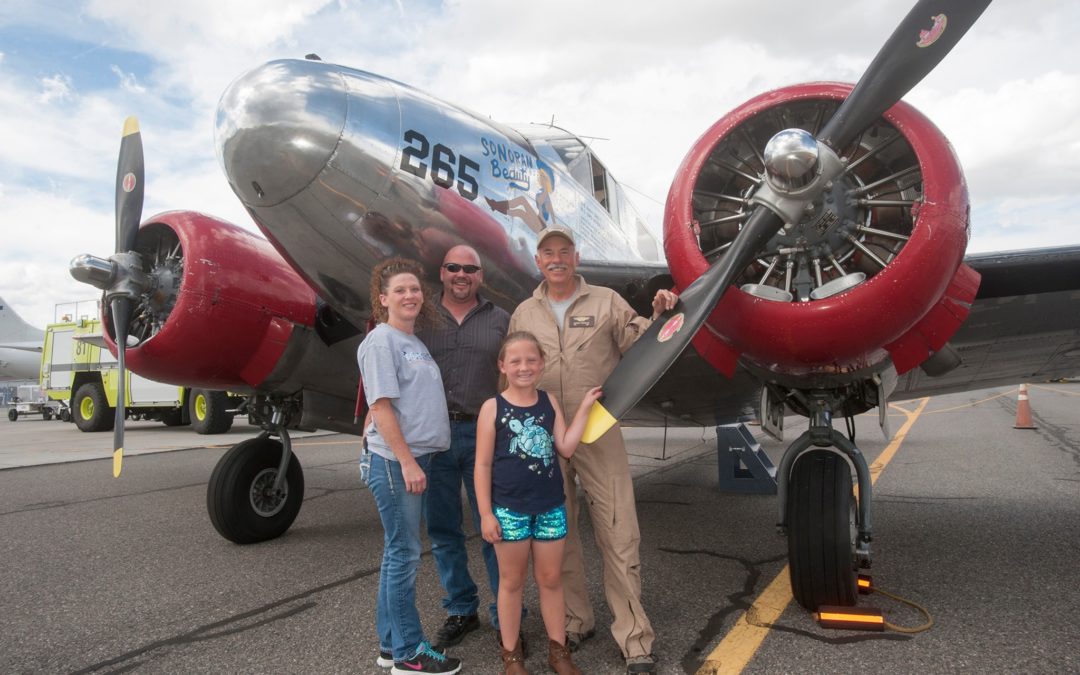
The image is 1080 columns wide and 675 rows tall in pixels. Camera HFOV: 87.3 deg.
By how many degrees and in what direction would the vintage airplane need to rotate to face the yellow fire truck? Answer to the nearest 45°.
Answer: approximately 90° to its right

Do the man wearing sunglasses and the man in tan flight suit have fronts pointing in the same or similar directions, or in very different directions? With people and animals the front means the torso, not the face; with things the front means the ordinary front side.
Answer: same or similar directions

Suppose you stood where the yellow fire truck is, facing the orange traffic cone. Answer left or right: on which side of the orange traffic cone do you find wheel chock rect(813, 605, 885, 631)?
right

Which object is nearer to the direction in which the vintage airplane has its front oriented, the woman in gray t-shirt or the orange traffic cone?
the woman in gray t-shirt

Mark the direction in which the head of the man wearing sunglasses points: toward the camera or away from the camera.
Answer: toward the camera

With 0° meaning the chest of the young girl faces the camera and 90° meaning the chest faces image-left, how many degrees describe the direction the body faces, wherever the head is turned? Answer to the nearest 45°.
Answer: approximately 0°

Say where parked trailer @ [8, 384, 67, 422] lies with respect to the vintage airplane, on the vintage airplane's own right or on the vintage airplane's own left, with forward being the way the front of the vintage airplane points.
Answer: on the vintage airplane's own right

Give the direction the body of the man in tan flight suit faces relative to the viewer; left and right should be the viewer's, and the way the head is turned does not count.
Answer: facing the viewer

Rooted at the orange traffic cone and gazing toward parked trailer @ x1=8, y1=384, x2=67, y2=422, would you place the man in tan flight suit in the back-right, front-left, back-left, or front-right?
front-left

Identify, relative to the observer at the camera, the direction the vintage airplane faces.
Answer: facing the viewer and to the left of the viewer

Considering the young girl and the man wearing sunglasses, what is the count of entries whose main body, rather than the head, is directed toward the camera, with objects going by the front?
2

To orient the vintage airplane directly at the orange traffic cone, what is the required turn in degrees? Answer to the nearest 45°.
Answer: approximately 180°

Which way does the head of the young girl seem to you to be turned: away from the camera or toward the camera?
toward the camera

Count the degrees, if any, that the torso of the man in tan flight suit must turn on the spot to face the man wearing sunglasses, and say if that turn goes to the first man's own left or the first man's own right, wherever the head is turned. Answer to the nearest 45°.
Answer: approximately 90° to the first man's own right

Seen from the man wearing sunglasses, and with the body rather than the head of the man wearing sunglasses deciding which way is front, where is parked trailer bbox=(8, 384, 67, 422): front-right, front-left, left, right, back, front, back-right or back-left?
back-right
